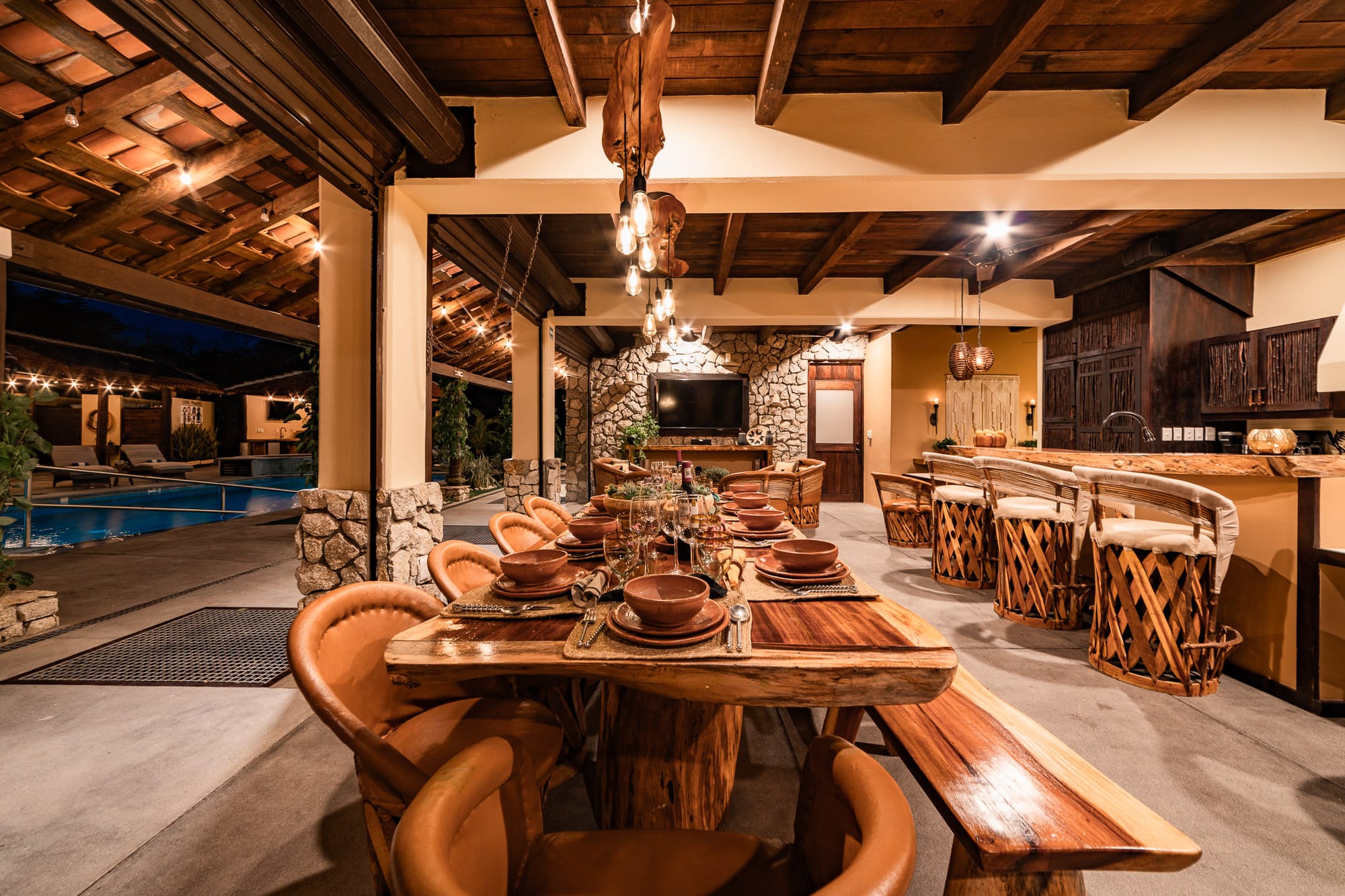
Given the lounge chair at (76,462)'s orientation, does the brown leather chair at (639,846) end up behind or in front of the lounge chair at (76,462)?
in front

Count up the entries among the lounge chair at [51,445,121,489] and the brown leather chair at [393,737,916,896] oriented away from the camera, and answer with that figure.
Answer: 1

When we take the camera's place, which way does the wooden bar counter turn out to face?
facing the viewer and to the left of the viewer

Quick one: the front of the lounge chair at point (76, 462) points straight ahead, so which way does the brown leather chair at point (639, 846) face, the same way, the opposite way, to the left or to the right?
to the left

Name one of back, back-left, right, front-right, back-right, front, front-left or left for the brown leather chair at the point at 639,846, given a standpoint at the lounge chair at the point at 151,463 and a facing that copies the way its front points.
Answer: front-right

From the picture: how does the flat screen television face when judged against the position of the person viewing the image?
facing the viewer

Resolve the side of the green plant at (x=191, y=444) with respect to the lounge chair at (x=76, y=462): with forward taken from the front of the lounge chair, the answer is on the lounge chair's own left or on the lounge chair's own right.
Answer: on the lounge chair's own left

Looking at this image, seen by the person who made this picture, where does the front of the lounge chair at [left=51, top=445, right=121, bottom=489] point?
facing the viewer and to the right of the viewer

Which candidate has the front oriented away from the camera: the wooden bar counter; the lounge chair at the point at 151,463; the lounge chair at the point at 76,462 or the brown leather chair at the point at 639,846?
the brown leather chair

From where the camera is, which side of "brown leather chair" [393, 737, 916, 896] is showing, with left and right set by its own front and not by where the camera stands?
back

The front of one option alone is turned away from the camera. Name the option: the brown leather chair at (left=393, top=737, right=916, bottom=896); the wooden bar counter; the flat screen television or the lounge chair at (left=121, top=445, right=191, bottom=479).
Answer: the brown leather chair

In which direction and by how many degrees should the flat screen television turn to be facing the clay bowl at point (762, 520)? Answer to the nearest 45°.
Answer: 0° — it already faces it

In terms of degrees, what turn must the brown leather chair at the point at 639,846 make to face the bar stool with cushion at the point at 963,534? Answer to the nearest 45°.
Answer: approximately 45° to its right

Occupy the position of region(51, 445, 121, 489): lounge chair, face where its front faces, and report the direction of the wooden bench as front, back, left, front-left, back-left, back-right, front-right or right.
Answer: front-right

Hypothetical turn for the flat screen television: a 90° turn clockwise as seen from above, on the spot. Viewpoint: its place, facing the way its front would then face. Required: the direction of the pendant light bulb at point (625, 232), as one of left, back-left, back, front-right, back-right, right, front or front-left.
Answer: left

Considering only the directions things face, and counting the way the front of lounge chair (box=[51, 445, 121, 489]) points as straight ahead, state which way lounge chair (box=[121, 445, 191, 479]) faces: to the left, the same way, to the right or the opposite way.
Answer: the same way

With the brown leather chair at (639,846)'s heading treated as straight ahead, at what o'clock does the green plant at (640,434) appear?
The green plant is roughly at 12 o'clock from the brown leather chair.

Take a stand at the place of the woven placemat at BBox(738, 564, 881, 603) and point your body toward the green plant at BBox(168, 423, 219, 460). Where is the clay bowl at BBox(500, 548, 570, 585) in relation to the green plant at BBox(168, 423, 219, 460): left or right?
left

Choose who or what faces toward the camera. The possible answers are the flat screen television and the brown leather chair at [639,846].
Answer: the flat screen television

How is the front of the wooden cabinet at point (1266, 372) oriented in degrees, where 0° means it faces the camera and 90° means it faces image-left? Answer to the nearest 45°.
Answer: approximately 45°

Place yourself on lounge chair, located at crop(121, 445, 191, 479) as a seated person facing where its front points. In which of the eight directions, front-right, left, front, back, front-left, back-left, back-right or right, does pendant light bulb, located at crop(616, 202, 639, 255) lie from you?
front-right

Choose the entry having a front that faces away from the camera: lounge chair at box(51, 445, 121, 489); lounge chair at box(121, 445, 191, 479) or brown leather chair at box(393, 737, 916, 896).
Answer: the brown leather chair
